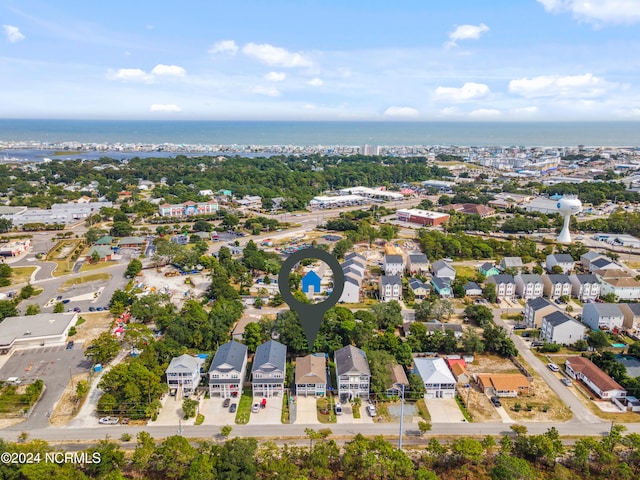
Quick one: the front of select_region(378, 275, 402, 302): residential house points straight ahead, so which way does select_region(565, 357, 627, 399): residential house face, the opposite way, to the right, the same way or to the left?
to the right

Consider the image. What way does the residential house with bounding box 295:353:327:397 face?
toward the camera

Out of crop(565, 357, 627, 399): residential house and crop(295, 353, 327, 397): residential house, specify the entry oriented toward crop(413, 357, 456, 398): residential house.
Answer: crop(565, 357, 627, 399): residential house

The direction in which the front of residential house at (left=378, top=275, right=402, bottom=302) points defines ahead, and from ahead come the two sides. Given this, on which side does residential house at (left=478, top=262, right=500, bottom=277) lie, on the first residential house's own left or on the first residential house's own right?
on the first residential house's own left

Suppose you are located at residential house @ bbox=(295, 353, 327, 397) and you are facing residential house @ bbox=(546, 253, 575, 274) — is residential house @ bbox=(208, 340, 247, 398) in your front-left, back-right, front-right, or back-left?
back-left

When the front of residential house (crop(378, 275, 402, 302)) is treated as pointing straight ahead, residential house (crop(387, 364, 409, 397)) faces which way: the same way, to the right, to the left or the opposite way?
the same way

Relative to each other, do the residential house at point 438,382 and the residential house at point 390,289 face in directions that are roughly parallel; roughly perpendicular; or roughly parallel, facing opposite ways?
roughly parallel

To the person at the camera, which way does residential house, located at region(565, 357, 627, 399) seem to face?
facing the viewer and to the left of the viewer

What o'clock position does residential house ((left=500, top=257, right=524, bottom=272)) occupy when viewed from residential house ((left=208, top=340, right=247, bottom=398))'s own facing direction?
residential house ((left=500, top=257, right=524, bottom=272)) is roughly at 8 o'clock from residential house ((left=208, top=340, right=247, bottom=398)).

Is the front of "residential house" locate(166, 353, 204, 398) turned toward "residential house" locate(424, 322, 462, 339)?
no

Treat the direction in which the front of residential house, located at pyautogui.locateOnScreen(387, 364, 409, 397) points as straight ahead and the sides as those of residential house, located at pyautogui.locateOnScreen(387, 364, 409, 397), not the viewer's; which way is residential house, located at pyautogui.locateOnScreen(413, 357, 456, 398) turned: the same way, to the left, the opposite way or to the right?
the same way

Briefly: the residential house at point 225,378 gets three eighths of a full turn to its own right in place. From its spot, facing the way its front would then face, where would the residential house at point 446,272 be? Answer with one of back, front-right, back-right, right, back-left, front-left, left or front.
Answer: right

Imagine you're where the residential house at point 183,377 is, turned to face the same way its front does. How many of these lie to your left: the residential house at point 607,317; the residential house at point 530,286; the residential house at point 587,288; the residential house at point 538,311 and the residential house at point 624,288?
5

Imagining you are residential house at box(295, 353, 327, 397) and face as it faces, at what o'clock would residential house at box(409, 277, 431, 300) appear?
residential house at box(409, 277, 431, 300) is roughly at 7 o'clock from residential house at box(295, 353, 327, 397).

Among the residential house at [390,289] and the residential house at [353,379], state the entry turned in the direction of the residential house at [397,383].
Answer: the residential house at [390,289]

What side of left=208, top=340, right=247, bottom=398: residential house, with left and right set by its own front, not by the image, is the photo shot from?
front

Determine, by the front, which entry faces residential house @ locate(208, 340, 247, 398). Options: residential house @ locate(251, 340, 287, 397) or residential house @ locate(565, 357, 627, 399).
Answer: residential house @ locate(565, 357, 627, 399)

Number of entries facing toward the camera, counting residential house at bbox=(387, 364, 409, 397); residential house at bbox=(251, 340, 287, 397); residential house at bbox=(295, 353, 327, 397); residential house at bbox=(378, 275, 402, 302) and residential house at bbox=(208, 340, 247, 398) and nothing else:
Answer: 5

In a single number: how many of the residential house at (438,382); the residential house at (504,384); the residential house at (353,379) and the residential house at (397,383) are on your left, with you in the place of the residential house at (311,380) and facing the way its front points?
4
